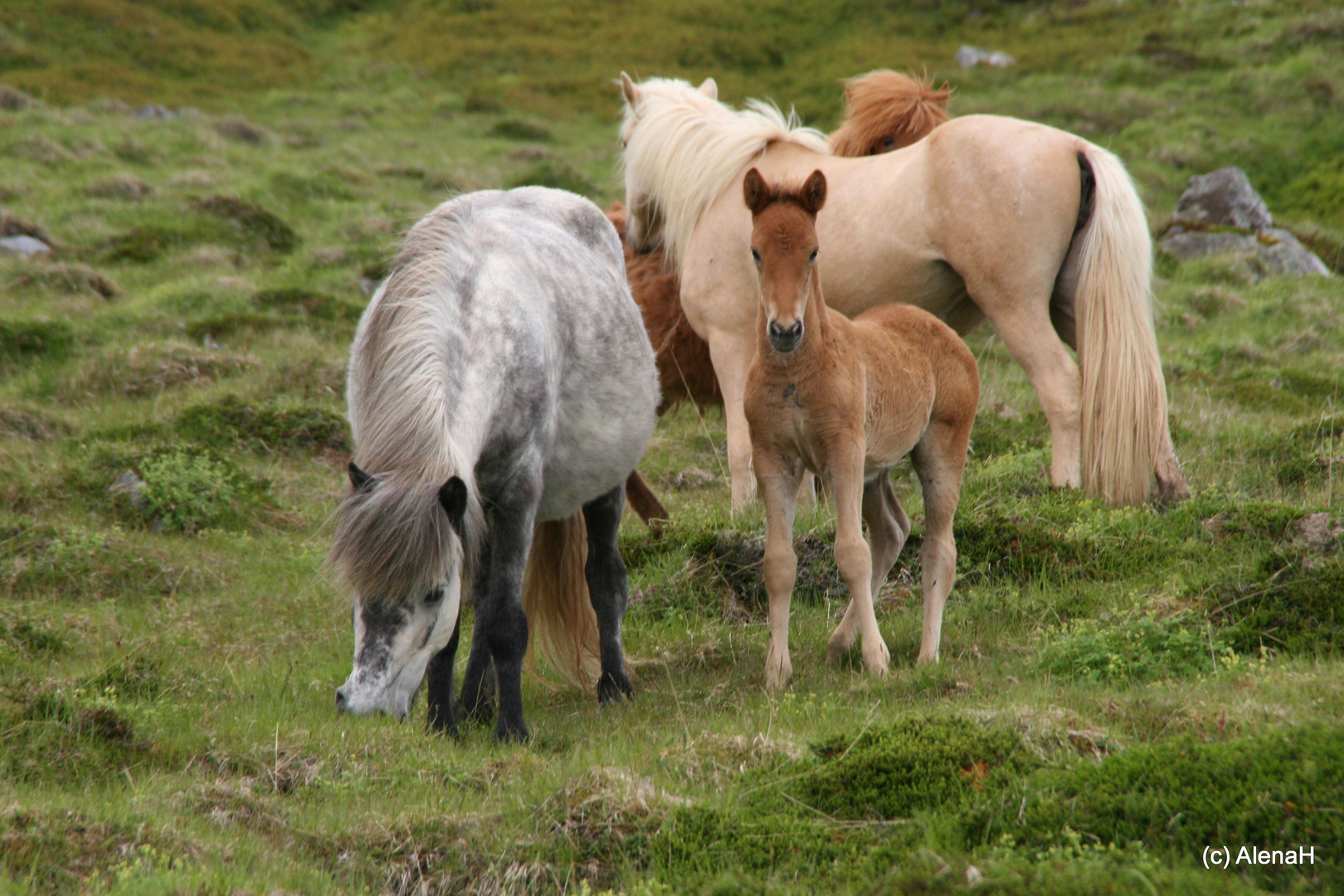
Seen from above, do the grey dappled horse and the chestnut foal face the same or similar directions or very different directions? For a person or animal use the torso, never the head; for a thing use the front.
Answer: same or similar directions

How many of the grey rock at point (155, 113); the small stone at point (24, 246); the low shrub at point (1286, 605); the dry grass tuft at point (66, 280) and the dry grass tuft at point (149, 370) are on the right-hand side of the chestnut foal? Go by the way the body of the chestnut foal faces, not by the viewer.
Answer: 4

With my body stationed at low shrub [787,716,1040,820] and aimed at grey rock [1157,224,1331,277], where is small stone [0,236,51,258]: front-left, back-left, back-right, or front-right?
front-left

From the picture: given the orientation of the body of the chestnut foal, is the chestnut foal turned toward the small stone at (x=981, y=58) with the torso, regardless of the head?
no

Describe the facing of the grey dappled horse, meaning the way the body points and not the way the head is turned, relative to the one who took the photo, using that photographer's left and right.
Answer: facing the viewer and to the left of the viewer

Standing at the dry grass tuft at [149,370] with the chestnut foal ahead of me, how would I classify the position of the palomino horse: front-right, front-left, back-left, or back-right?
front-left

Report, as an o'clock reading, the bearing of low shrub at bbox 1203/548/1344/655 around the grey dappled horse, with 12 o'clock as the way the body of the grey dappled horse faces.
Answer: The low shrub is roughly at 8 o'clock from the grey dappled horse.

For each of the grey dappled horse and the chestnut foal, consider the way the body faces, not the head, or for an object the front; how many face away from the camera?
0

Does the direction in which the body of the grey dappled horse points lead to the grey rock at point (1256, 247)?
no

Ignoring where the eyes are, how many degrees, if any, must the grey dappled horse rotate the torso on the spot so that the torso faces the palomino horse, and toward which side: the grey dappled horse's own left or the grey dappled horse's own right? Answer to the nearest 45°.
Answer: approximately 180°

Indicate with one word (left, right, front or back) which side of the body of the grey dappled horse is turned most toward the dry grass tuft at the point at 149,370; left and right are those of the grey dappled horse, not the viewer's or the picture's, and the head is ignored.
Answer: right

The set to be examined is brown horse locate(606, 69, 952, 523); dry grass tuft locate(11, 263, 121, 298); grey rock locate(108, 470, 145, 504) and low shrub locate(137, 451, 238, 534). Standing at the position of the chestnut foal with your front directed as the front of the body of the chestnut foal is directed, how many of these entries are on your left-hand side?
0

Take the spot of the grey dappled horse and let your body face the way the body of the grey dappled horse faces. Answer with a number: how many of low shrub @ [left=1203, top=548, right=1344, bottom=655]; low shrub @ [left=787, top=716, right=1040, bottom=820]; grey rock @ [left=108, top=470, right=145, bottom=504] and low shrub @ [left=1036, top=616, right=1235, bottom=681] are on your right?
1

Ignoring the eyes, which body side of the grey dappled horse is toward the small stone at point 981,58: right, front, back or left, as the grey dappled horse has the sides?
back

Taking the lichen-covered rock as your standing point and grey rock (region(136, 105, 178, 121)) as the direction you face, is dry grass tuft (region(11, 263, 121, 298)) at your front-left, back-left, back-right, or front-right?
front-left

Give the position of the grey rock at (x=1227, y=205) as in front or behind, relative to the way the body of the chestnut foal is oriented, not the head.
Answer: behind

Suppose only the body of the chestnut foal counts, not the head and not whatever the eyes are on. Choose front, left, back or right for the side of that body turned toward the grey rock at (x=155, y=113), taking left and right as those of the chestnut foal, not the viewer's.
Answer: right

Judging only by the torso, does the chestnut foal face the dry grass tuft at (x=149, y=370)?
no
